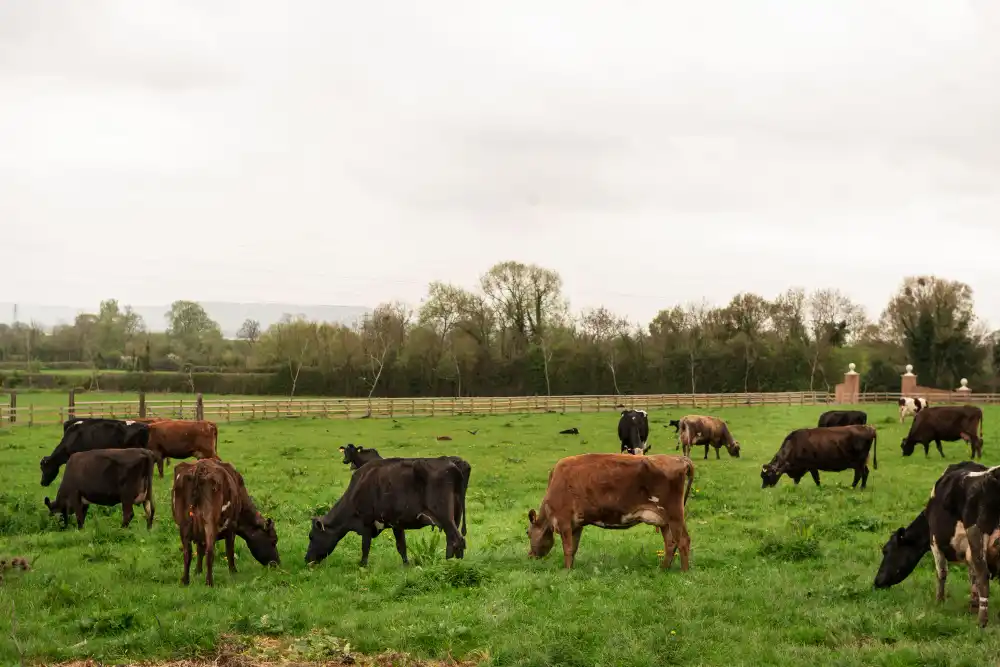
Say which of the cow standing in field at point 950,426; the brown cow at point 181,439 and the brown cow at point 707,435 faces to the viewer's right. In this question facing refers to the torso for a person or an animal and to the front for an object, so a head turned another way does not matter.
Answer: the brown cow at point 707,435

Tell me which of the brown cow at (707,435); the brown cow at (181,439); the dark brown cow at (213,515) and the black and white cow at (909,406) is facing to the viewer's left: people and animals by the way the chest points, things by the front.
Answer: the brown cow at (181,439)

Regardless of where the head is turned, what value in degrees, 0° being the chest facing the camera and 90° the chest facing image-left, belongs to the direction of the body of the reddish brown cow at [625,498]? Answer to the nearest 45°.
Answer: approximately 90°

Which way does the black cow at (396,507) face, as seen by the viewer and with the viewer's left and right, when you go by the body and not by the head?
facing to the left of the viewer

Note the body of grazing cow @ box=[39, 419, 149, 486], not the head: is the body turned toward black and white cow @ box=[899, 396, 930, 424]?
no

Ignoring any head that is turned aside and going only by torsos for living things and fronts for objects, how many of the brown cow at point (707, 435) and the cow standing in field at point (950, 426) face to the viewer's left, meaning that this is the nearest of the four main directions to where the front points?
1

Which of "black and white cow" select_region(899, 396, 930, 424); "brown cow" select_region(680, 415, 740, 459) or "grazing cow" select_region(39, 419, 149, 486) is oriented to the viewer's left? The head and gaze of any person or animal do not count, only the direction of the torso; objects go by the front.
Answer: the grazing cow

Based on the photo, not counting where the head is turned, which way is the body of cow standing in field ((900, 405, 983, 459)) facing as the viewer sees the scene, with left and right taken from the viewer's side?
facing to the left of the viewer

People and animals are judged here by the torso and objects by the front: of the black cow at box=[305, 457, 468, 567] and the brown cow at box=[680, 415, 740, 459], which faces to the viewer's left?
the black cow

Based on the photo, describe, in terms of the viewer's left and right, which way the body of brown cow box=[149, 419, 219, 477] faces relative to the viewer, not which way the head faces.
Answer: facing to the left of the viewer

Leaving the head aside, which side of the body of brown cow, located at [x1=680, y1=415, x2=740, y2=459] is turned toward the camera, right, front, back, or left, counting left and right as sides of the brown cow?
right

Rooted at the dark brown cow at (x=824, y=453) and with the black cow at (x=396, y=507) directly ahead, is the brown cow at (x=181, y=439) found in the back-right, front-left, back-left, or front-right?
front-right

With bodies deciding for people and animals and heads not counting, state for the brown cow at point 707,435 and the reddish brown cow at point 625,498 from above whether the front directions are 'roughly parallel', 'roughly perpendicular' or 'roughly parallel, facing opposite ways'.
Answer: roughly parallel, facing opposite ways

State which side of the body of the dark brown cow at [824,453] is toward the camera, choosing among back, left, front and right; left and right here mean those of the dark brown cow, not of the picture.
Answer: left

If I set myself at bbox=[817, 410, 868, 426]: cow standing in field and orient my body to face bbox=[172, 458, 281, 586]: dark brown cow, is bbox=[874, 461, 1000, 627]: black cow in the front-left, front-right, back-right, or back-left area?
front-left

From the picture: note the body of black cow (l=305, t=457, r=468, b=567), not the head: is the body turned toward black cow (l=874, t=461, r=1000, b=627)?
no
